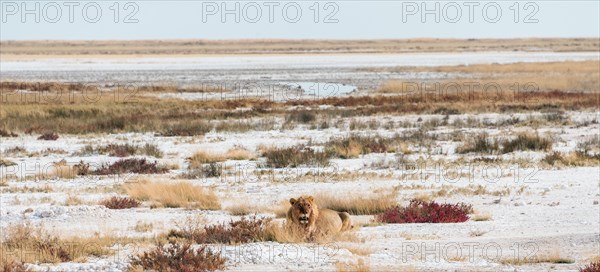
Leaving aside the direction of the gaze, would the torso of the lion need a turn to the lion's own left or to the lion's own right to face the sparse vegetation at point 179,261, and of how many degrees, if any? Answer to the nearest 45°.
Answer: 0° — it already faces it

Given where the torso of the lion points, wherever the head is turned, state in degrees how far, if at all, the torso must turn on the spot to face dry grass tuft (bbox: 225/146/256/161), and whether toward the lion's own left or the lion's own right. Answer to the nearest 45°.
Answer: approximately 135° to the lion's own right

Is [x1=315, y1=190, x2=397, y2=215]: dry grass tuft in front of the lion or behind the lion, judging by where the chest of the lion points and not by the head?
behind

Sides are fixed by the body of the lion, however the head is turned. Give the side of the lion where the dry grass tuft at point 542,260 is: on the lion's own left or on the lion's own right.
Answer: on the lion's own left

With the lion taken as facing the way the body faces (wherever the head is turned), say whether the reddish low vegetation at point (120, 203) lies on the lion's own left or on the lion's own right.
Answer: on the lion's own right

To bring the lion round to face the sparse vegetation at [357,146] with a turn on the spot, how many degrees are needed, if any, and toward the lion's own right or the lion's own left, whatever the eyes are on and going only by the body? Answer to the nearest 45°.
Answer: approximately 135° to the lion's own right

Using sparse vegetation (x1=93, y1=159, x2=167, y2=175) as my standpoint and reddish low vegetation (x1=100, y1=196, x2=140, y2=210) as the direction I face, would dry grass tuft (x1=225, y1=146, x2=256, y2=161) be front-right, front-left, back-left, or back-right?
back-left

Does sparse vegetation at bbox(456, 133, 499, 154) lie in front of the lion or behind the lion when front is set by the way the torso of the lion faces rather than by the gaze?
behind

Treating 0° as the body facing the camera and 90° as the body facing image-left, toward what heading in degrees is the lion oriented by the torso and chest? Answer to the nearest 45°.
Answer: approximately 45°

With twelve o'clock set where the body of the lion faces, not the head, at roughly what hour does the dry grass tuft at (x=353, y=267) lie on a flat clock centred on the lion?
The dry grass tuft is roughly at 10 o'clock from the lion.

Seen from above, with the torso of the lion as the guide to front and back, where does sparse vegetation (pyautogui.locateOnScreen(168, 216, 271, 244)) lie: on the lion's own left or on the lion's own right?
on the lion's own right
